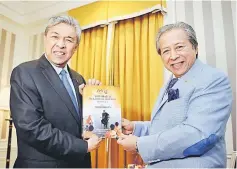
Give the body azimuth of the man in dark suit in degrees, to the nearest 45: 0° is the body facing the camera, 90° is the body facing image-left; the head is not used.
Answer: approximately 315°

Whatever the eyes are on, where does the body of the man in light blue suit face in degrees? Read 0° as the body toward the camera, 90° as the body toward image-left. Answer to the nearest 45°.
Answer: approximately 45°

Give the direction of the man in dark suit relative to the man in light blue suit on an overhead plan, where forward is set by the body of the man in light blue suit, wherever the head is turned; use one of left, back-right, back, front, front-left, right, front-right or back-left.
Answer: front-right
